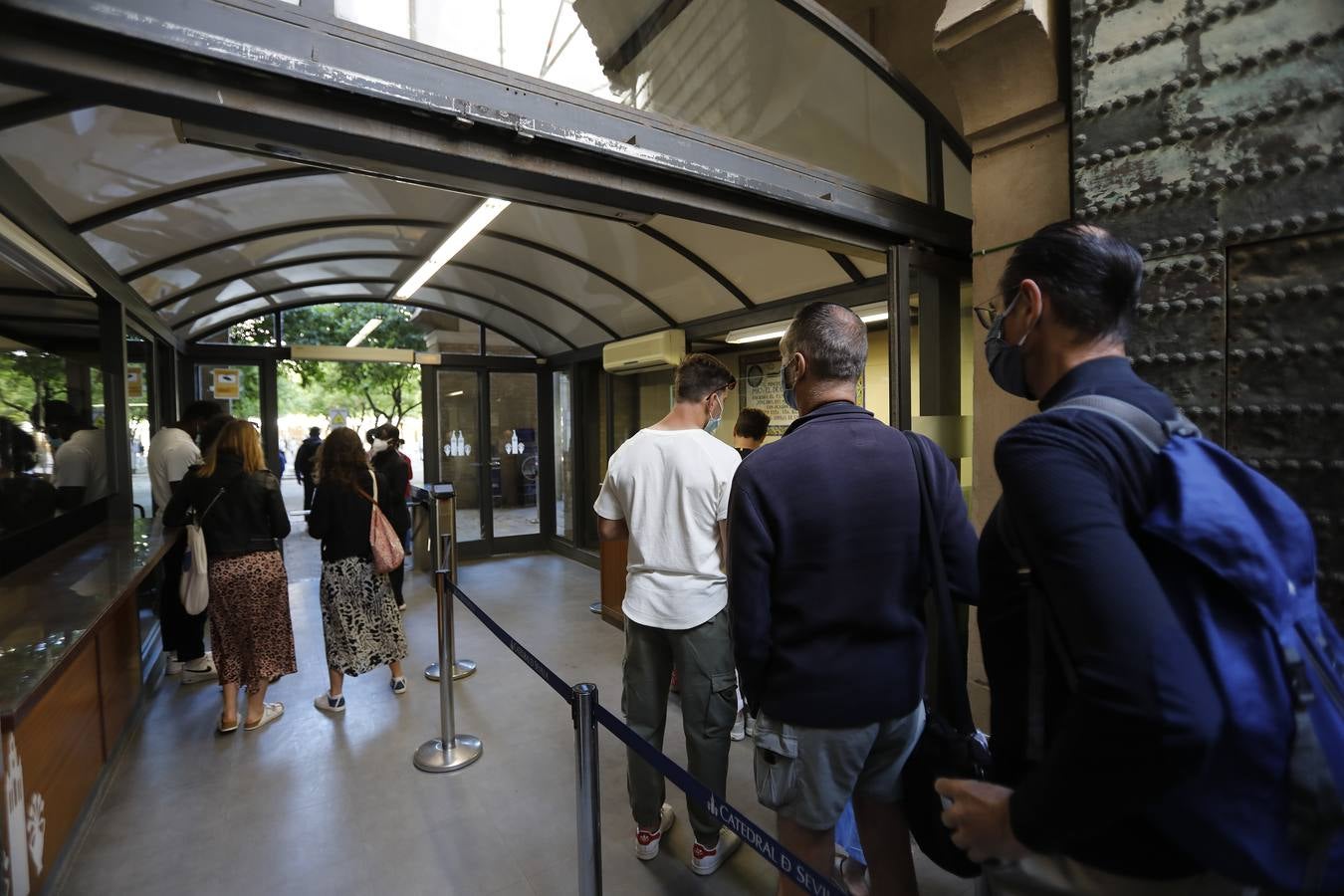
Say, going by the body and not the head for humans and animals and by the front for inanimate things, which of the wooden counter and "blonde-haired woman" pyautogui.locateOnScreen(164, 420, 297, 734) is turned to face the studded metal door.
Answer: the wooden counter

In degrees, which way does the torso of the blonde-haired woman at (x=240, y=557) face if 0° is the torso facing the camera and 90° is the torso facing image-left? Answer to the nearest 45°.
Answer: approximately 180°

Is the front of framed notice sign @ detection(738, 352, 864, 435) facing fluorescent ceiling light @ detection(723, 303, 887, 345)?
yes

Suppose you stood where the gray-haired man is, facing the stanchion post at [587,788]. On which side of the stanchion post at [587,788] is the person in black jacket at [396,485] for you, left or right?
right

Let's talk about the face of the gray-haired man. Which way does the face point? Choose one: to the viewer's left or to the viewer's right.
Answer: to the viewer's left

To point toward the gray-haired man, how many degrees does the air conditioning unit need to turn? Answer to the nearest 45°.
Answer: approximately 45° to its left

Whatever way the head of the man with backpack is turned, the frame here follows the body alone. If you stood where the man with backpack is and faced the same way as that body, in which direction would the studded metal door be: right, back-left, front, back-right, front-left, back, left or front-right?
front-right

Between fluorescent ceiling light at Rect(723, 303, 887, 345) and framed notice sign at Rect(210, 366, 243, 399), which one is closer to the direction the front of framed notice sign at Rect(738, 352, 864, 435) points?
the fluorescent ceiling light

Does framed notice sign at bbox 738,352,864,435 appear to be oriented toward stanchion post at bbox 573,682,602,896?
yes

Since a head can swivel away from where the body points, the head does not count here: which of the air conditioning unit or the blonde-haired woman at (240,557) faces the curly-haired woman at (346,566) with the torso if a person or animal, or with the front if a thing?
the air conditioning unit

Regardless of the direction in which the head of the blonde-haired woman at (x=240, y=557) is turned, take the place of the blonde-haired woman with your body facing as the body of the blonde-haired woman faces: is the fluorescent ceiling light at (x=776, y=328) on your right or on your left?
on your right

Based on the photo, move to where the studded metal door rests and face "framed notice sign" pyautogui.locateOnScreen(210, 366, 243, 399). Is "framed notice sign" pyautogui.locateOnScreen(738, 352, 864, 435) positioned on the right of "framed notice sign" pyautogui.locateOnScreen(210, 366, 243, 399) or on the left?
right

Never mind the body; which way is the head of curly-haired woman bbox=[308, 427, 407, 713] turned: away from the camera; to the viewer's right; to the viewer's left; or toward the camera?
away from the camera

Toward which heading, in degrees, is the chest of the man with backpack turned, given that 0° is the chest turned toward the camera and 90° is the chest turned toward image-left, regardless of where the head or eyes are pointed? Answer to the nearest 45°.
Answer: approximately 135°
